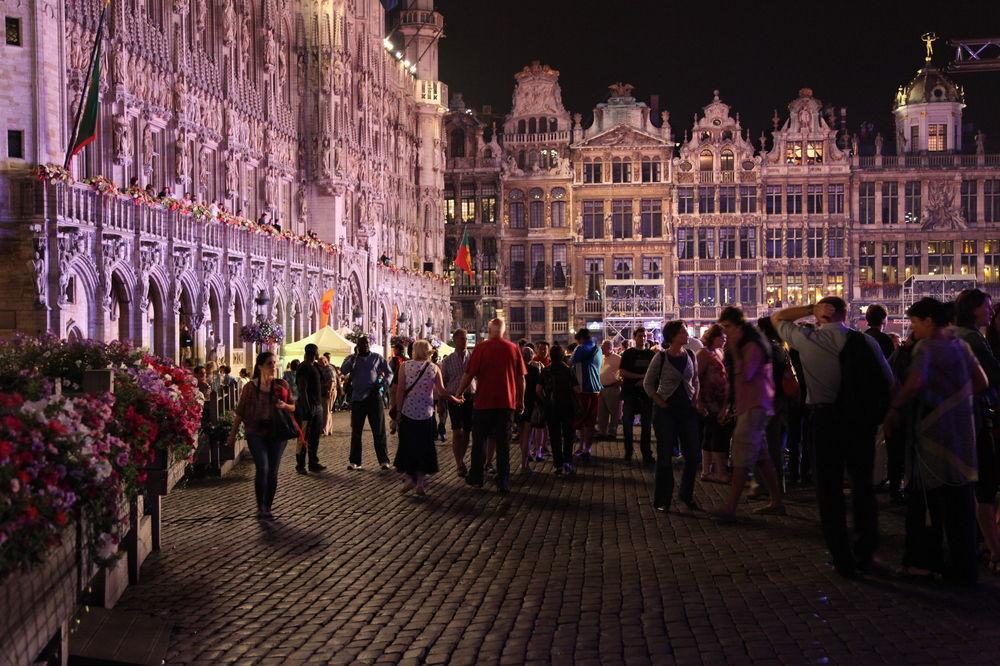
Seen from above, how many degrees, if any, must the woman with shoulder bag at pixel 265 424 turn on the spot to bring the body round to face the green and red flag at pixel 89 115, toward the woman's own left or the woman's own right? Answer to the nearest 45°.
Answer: approximately 180°

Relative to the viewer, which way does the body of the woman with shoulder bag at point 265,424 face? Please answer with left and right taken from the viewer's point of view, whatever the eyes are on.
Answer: facing the viewer

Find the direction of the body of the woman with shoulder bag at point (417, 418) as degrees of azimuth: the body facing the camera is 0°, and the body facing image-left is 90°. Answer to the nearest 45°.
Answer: approximately 180°

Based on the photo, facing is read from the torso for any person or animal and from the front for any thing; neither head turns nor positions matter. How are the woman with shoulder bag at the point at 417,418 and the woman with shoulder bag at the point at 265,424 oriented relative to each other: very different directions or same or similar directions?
very different directions

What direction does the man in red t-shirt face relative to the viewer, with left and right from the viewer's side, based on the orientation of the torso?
facing away from the viewer

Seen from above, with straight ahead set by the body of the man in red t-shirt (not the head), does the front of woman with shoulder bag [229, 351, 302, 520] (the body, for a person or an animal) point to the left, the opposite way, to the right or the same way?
the opposite way

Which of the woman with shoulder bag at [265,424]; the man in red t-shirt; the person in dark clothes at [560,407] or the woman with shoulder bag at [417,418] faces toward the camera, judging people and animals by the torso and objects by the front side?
the woman with shoulder bag at [265,424]

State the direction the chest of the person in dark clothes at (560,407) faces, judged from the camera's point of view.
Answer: away from the camera

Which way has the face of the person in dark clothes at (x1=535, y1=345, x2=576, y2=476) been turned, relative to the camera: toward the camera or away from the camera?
away from the camera

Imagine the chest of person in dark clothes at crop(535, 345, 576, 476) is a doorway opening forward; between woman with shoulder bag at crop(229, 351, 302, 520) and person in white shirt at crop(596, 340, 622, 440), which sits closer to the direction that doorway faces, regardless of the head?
the person in white shirt

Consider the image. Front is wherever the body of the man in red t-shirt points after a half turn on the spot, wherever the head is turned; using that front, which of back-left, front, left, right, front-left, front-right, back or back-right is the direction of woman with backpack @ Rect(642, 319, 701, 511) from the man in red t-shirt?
front-left

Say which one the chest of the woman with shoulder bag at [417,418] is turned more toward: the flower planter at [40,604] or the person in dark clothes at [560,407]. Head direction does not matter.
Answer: the person in dark clothes

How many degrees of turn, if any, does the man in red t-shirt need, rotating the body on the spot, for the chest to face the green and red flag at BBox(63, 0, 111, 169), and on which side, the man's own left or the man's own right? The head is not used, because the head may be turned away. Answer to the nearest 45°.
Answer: approximately 45° to the man's own left

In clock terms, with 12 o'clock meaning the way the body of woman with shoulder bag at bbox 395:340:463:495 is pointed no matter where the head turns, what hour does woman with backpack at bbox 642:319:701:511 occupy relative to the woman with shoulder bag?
The woman with backpack is roughly at 4 o'clock from the woman with shoulder bag.
